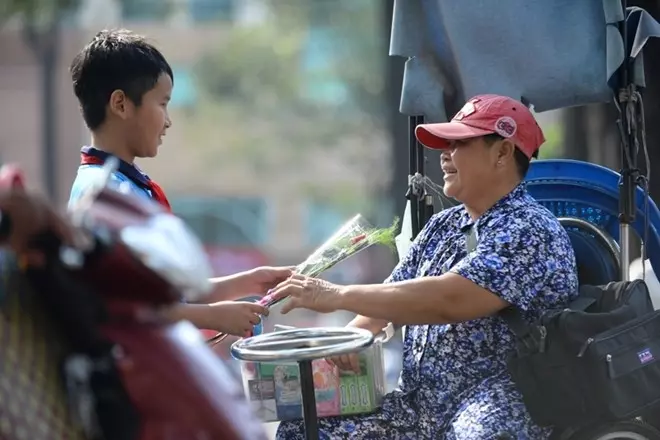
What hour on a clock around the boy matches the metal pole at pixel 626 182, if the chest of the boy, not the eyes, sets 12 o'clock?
The metal pole is roughly at 12 o'clock from the boy.

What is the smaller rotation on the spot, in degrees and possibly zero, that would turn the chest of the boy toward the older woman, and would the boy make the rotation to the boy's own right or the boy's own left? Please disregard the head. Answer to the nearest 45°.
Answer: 0° — they already face them

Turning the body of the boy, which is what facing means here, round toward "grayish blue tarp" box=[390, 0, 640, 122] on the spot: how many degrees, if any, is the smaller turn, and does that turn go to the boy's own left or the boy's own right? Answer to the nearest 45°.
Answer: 0° — they already face it

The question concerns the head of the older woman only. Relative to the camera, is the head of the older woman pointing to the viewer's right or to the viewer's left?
to the viewer's left

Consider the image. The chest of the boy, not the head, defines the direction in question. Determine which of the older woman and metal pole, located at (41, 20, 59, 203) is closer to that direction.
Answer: the older woman

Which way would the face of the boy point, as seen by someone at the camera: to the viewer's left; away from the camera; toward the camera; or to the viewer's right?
to the viewer's right

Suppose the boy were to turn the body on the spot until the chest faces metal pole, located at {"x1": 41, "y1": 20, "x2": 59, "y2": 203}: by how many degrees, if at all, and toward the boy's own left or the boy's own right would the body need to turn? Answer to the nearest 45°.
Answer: approximately 90° to the boy's own left

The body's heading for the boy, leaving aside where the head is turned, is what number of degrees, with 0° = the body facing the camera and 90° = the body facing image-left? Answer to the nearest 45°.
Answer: approximately 270°
